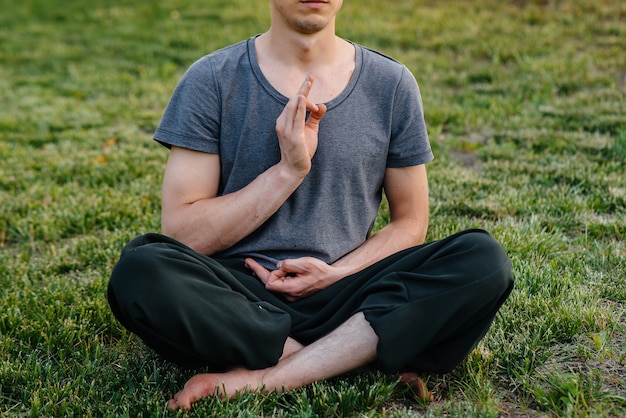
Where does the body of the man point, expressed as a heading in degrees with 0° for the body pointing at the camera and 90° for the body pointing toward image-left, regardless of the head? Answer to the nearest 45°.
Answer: approximately 0°
